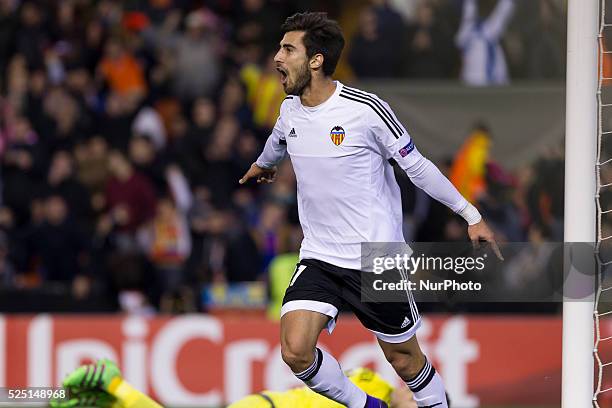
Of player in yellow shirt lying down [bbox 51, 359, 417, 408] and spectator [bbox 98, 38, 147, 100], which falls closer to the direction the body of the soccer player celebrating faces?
the player in yellow shirt lying down

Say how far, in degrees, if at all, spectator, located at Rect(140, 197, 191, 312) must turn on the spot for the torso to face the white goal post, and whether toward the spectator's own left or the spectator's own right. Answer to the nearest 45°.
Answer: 0° — they already face it

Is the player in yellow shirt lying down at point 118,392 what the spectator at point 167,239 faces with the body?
yes

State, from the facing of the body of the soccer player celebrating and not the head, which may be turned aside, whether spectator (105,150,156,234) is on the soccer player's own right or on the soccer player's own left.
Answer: on the soccer player's own right

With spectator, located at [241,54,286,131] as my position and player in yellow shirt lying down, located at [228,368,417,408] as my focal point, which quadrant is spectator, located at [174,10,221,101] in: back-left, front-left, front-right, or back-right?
back-right

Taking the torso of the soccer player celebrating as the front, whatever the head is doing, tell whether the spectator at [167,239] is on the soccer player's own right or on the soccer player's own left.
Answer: on the soccer player's own right

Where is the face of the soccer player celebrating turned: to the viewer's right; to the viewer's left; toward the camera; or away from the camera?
to the viewer's left

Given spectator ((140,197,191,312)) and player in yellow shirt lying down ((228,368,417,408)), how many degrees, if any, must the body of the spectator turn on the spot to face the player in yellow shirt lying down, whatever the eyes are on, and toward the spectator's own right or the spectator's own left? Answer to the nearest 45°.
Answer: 0° — they already face them
